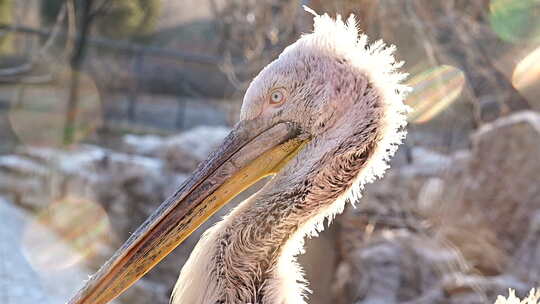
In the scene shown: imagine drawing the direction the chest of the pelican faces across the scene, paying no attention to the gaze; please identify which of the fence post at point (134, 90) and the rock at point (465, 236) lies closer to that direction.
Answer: the fence post

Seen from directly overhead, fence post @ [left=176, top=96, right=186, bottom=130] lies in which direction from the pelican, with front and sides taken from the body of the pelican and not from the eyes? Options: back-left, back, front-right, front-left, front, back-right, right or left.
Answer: right

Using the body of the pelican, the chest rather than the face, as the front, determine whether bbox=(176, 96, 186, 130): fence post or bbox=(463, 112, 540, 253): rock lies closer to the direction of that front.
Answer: the fence post

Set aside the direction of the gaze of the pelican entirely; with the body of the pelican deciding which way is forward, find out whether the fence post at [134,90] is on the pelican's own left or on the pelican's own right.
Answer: on the pelican's own right

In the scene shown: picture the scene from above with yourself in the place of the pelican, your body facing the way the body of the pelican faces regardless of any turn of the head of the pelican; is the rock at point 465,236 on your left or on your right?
on your right

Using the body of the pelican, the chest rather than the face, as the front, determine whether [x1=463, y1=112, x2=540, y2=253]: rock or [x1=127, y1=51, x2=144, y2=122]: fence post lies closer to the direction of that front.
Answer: the fence post

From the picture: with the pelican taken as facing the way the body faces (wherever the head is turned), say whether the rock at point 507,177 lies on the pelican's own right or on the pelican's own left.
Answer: on the pelican's own right

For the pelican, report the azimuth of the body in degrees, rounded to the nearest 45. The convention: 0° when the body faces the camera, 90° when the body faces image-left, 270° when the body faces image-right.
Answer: approximately 90°
